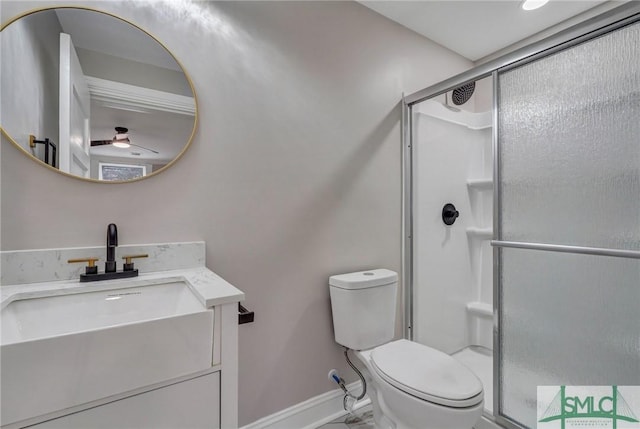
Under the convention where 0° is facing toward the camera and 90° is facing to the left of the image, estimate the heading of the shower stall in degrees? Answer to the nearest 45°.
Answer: approximately 45°

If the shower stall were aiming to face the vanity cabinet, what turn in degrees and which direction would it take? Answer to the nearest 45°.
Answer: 0° — it already faces it

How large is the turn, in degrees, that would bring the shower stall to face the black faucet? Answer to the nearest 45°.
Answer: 0° — it already faces it
